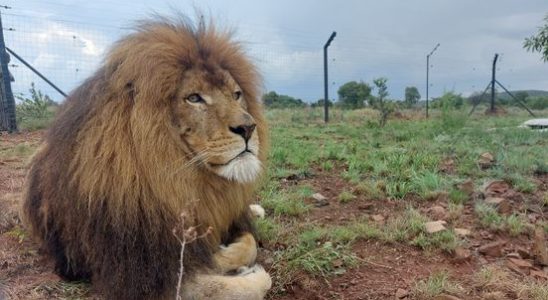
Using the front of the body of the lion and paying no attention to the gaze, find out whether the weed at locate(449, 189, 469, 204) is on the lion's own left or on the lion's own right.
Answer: on the lion's own left

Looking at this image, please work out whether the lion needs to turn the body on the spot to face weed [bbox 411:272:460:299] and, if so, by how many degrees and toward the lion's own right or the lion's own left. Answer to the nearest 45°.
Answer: approximately 45° to the lion's own left

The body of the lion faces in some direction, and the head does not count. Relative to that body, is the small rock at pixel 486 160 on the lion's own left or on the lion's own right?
on the lion's own left

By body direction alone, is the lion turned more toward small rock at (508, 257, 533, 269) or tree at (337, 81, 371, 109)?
the small rock

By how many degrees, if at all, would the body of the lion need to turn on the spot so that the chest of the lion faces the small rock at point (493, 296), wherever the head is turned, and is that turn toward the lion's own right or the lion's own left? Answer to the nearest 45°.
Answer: approximately 45° to the lion's own left

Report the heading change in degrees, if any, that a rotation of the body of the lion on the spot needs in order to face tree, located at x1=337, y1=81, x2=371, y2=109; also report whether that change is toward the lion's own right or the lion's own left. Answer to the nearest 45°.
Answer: approximately 90° to the lion's own left

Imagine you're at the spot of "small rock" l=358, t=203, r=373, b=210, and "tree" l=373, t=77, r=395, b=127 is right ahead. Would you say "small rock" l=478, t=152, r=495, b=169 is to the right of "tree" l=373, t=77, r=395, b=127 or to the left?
right

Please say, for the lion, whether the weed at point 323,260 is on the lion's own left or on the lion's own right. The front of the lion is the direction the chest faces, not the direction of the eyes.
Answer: on the lion's own left

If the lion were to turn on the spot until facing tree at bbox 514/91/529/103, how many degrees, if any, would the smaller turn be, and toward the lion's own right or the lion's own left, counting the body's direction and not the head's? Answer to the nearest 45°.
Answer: approximately 90° to the lion's own left
